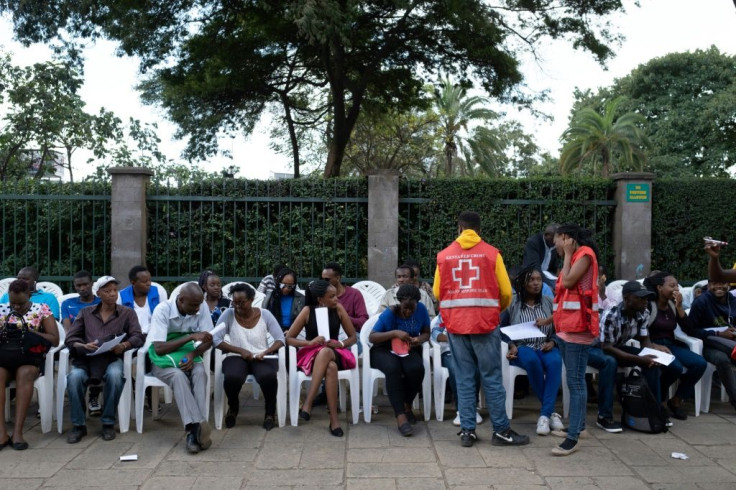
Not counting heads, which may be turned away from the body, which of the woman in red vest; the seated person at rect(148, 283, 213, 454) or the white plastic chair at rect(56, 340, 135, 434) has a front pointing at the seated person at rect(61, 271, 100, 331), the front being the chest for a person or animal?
the woman in red vest

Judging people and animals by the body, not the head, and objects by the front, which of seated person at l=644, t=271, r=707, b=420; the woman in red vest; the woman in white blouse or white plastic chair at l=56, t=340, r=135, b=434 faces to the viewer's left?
the woman in red vest

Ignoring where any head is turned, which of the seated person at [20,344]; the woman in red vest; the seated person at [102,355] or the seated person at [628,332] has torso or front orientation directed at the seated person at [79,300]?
the woman in red vest

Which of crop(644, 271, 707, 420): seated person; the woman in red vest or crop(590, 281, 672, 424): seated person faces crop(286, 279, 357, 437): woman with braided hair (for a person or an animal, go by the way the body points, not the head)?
the woman in red vest

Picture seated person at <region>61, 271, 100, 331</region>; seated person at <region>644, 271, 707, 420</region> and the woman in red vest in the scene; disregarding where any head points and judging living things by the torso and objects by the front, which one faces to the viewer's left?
the woman in red vest

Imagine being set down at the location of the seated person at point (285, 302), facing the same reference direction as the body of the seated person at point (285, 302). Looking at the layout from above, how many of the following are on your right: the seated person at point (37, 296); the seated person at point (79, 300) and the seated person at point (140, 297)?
3

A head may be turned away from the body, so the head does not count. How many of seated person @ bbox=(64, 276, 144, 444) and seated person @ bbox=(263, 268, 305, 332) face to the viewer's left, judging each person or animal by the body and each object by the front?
0

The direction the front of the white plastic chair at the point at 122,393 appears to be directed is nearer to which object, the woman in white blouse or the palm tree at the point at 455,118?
the woman in white blouse

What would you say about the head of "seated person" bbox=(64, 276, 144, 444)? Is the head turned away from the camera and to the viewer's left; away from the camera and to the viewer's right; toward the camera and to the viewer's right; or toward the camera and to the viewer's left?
toward the camera and to the viewer's right

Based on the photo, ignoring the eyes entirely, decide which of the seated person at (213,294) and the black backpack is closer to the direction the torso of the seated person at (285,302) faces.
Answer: the black backpack

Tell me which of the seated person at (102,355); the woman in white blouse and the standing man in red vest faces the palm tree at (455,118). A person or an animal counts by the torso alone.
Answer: the standing man in red vest

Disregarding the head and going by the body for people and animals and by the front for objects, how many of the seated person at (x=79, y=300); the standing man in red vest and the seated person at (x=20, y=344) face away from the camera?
1
